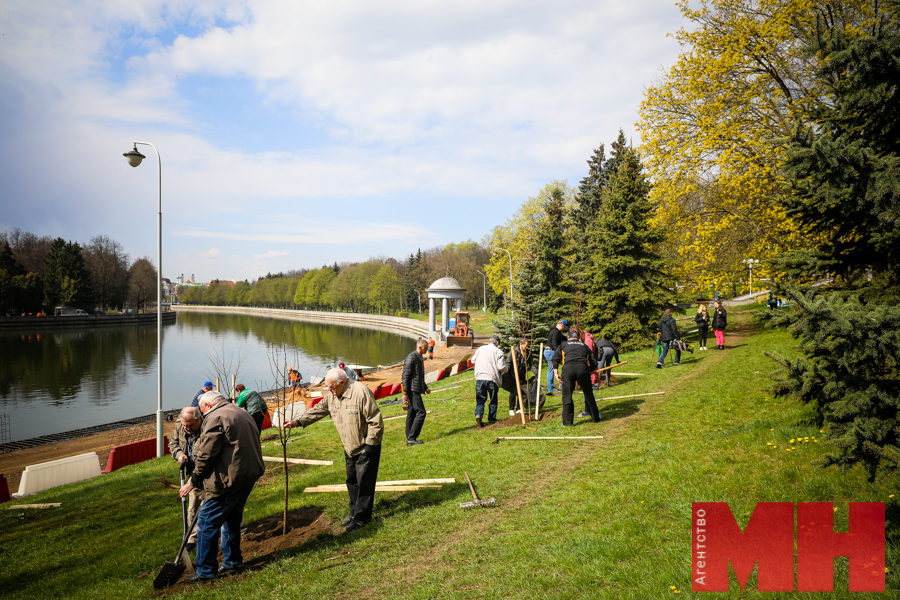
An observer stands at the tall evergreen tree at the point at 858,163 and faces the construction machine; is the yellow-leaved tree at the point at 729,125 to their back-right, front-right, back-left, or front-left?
front-right

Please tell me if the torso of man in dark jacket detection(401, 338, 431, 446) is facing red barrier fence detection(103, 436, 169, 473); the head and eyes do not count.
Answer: no

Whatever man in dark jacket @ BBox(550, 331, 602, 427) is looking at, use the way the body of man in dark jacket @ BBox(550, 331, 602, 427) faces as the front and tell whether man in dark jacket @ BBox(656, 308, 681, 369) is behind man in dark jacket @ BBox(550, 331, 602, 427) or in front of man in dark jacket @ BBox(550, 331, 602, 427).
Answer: in front

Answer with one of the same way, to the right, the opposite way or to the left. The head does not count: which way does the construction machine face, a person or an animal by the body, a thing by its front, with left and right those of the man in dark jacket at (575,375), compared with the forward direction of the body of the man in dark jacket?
the opposite way

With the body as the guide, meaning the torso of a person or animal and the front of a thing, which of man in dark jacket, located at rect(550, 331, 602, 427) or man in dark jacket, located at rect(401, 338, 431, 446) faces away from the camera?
man in dark jacket, located at rect(550, 331, 602, 427)

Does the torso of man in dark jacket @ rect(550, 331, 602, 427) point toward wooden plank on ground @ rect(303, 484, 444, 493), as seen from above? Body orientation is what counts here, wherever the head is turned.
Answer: no

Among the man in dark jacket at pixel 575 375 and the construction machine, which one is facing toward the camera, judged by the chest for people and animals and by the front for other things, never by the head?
the construction machine

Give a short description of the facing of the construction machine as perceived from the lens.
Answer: facing the viewer

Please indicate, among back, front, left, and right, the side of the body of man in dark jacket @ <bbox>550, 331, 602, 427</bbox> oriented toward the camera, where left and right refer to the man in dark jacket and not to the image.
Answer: back

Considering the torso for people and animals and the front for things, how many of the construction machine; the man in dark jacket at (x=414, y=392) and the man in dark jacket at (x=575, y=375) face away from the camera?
1
